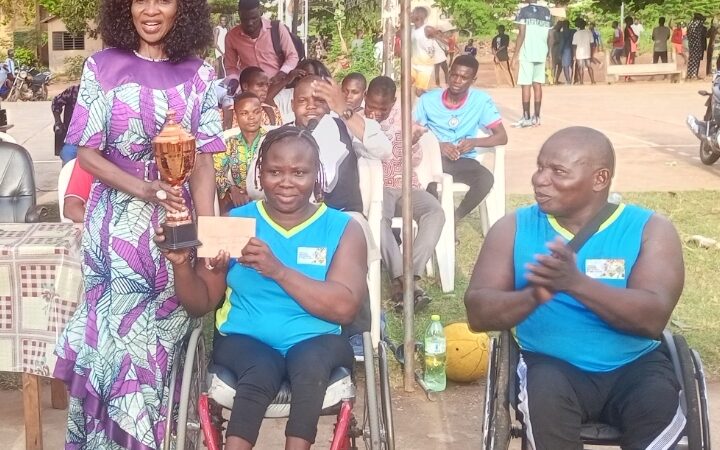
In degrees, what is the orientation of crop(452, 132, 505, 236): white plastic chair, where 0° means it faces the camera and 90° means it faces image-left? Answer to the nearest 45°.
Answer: approximately 45°

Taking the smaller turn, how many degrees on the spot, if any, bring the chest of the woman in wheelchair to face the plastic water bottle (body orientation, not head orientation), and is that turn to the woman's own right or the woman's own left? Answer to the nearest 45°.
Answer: approximately 135° to the woman's own left

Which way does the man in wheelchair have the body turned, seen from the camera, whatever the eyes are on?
toward the camera

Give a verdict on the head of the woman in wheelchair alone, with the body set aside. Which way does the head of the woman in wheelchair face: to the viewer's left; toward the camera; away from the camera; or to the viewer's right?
toward the camera

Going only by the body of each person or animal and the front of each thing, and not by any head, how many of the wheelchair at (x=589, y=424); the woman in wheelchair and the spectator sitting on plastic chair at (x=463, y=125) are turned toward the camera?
3

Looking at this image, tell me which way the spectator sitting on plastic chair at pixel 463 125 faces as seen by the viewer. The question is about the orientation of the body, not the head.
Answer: toward the camera

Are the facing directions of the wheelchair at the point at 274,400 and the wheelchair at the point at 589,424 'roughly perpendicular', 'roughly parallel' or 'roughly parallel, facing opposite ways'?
roughly parallel

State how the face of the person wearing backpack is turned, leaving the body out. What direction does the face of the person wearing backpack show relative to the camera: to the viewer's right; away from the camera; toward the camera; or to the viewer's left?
toward the camera

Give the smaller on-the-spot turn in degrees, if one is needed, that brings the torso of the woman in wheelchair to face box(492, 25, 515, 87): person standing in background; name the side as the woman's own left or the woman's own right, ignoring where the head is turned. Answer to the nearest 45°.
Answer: approximately 180°

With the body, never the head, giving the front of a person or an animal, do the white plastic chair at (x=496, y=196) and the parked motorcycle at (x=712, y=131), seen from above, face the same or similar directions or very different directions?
same or similar directions

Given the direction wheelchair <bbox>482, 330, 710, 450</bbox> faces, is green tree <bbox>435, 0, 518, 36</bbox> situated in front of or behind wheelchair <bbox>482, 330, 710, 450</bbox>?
behind

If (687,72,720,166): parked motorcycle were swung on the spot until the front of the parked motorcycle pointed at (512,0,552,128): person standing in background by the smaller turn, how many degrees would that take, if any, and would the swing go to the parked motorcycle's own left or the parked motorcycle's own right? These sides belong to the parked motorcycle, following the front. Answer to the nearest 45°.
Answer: approximately 90° to the parked motorcycle's own right

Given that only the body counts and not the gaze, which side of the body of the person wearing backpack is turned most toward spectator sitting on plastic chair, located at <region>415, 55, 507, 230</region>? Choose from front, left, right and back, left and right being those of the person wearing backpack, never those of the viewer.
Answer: left

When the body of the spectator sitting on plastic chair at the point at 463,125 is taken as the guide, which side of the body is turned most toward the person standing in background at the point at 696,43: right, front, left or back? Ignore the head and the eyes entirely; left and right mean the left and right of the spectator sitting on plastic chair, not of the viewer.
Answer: back

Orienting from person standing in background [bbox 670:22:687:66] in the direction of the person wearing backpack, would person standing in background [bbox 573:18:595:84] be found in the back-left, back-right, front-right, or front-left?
front-right

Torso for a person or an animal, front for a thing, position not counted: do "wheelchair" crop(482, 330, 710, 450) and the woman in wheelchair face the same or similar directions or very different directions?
same or similar directions

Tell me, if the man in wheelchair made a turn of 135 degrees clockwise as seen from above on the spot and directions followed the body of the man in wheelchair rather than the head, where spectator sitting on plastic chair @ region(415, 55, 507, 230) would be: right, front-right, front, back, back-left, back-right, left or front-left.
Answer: front-right

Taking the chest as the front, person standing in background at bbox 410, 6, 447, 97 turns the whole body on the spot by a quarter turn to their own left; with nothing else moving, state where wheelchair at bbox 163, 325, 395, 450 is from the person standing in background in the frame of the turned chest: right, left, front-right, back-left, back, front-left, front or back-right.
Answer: front-right
